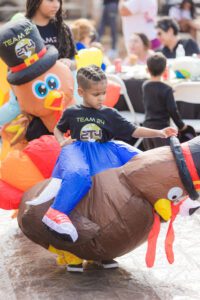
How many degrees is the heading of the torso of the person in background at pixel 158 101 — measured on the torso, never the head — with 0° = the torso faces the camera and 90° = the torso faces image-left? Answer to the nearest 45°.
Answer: approximately 180°

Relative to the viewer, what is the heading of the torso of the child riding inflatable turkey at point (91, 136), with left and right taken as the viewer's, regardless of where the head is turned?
facing the viewer and to the right of the viewer

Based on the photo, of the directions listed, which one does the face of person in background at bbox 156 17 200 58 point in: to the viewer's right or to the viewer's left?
to the viewer's left

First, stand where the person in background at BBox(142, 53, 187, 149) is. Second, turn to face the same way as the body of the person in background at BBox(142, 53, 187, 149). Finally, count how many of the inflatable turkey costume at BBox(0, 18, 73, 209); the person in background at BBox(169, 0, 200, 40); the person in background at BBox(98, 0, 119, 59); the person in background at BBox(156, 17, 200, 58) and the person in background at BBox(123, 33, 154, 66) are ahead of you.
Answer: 4

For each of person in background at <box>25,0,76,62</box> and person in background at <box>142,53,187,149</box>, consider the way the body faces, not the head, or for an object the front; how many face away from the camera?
1

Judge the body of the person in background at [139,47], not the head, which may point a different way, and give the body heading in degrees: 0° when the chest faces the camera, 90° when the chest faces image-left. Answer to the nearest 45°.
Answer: approximately 45°

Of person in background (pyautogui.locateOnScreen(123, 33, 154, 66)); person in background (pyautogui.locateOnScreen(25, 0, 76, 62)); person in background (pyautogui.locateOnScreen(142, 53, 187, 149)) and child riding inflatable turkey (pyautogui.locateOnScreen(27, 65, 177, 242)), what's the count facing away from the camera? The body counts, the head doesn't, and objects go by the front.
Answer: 1

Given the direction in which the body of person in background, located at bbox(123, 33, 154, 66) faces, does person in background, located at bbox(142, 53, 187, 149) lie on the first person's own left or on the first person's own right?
on the first person's own left

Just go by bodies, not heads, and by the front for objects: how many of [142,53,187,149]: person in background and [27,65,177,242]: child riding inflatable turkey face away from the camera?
1

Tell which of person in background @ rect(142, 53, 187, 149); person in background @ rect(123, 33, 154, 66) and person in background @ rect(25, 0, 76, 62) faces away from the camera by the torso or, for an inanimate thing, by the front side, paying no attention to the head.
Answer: person in background @ rect(142, 53, 187, 149)

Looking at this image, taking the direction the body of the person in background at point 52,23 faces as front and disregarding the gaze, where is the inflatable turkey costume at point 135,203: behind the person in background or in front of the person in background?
in front

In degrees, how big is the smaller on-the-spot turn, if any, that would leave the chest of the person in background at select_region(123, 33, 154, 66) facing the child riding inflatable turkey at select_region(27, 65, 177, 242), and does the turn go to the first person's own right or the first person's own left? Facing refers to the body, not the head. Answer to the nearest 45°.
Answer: approximately 45° to the first person's own left

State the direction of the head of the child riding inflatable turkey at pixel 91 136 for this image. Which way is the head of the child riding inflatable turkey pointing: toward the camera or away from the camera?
toward the camera

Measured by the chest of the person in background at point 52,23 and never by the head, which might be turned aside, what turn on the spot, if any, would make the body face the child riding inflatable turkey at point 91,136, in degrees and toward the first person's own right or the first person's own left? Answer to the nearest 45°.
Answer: approximately 45° to the first person's own right

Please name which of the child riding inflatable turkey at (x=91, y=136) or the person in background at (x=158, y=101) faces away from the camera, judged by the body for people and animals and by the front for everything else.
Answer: the person in background

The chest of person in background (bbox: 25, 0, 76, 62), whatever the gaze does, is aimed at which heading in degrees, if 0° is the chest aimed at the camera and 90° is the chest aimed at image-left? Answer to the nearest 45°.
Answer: approximately 315°

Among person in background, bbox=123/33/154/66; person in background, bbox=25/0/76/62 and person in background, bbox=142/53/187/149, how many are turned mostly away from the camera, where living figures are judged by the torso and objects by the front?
1
